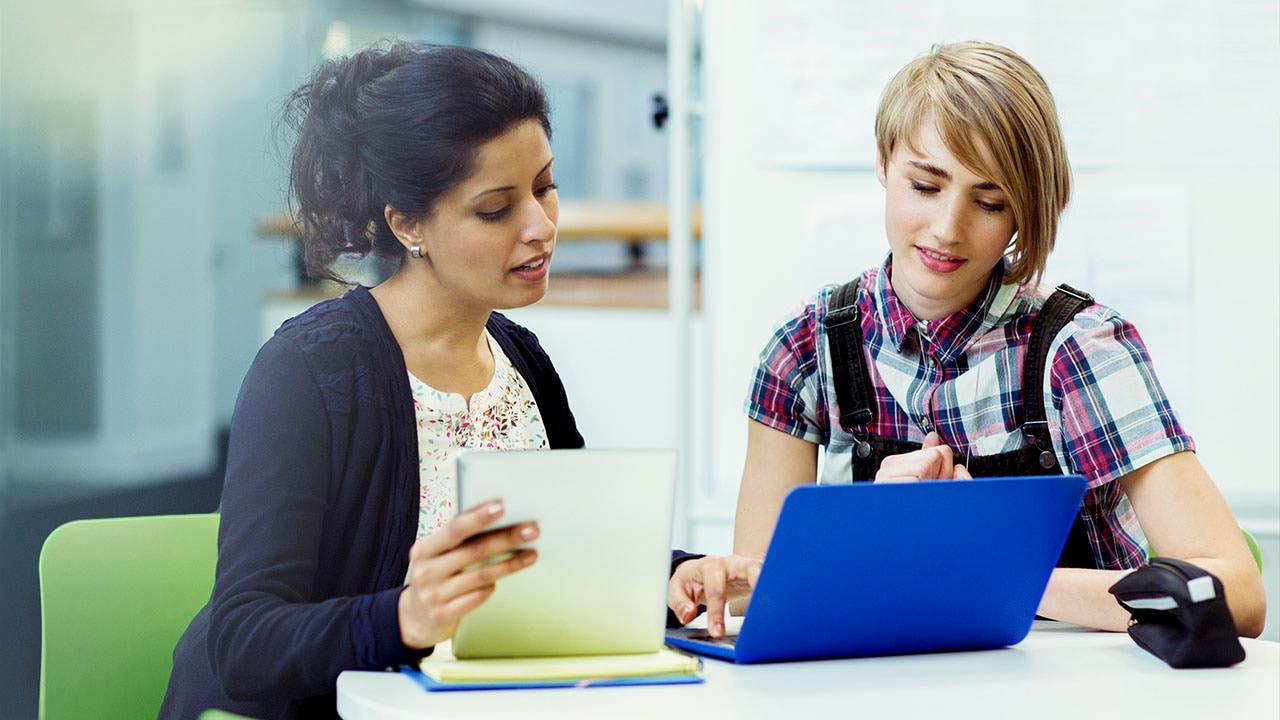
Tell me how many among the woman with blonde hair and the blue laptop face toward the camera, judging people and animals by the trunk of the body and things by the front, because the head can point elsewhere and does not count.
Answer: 1

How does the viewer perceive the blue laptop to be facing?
facing away from the viewer and to the left of the viewer

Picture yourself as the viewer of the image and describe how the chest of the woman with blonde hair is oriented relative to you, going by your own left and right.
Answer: facing the viewer

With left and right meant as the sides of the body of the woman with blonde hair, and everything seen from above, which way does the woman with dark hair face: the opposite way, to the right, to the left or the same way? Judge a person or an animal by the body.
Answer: to the left

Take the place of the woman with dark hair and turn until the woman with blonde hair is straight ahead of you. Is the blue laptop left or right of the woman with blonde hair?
right

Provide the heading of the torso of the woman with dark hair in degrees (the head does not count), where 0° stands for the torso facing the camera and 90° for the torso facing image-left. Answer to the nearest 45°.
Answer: approximately 315°

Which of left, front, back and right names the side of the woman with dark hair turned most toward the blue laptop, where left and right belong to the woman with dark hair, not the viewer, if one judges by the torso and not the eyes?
front

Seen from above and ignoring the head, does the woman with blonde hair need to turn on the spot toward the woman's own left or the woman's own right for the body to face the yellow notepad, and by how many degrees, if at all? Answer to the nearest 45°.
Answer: approximately 45° to the woman's own right

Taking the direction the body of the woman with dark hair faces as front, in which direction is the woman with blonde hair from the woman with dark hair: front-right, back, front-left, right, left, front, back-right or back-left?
front-left

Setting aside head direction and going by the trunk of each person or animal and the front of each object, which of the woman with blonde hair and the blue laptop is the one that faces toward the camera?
the woman with blonde hair

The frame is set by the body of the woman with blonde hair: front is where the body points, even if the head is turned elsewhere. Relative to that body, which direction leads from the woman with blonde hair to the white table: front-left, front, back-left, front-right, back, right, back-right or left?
front

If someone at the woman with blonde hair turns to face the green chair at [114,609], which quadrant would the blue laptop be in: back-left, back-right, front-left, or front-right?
front-left
